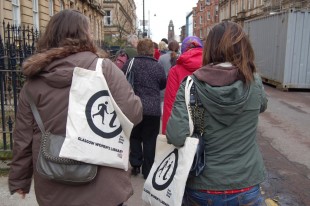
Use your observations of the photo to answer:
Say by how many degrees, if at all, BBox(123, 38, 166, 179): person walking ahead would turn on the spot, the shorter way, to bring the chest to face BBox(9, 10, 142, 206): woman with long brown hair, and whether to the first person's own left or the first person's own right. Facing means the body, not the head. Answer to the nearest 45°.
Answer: approximately 180°

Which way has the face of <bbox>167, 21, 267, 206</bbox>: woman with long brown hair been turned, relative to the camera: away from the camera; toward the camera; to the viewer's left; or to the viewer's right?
away from the camera

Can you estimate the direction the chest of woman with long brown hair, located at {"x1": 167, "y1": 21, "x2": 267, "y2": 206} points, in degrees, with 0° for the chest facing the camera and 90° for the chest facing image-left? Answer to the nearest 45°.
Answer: approximately 180°

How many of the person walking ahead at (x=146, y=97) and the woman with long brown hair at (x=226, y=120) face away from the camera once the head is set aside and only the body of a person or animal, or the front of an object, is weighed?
2

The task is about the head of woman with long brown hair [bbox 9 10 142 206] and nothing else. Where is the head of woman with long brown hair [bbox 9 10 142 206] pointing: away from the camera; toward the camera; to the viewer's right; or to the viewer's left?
away from the camera

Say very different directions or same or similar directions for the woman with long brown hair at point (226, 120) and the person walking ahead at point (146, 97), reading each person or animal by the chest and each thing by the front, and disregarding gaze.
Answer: same or similar directions

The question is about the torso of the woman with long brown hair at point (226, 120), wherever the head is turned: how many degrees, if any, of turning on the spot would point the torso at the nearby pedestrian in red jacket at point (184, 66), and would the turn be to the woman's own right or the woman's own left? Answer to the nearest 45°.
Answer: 0° — they already face them

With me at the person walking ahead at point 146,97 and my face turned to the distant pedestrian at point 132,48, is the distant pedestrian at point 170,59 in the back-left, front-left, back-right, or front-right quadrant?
front-right

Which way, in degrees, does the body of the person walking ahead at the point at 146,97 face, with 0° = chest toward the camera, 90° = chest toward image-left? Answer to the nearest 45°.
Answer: approximately 180°

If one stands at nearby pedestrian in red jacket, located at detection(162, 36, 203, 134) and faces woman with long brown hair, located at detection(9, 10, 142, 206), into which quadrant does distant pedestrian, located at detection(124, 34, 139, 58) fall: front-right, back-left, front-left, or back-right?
back-right

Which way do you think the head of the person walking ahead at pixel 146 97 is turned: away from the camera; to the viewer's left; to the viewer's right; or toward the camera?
away from the camera

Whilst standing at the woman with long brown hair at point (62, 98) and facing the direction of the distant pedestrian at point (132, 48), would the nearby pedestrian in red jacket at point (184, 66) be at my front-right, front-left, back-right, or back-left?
front-right

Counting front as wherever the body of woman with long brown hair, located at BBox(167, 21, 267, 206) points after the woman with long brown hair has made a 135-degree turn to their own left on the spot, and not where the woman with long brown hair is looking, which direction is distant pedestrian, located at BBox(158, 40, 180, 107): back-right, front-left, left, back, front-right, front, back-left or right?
back-right
